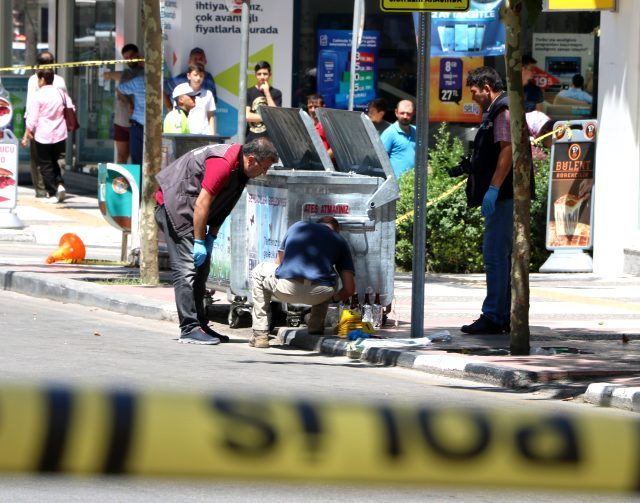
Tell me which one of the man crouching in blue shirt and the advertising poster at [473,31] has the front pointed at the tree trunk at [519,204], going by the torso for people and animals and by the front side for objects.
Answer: the advertising poster

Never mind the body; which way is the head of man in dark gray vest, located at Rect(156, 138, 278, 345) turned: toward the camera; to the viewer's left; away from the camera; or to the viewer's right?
to the viewer's right

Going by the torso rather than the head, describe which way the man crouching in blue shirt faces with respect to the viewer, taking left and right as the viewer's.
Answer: facing away from the viewer

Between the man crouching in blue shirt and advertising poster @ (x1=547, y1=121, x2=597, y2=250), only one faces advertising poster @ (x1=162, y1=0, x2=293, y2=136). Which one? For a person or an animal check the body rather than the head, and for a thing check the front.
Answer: the man crouching in blue shirt

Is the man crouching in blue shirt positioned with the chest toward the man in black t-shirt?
yes

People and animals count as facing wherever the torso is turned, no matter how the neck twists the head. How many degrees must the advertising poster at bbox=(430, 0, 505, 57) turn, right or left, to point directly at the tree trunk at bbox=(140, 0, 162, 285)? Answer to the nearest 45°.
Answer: approximately 45° to its right

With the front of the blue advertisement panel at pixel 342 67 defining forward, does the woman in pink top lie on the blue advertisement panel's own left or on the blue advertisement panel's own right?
on the blue advertisement panel's own right

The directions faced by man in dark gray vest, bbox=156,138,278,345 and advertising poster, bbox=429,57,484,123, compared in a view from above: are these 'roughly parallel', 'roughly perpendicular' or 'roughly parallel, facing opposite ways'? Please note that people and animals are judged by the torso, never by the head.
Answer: roughly perpendicular

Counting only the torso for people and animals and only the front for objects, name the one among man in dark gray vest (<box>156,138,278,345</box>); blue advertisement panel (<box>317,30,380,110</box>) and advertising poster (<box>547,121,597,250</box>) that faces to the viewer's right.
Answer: the man in dark gray vest

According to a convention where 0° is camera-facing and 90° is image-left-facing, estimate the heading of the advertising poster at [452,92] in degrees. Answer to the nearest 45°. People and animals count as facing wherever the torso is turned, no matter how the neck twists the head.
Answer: approximately 0°

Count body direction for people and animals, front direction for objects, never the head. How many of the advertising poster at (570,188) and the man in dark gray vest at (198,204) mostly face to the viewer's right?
1

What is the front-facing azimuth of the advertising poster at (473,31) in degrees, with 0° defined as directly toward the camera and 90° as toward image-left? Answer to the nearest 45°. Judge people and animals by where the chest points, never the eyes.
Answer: approximately 0°

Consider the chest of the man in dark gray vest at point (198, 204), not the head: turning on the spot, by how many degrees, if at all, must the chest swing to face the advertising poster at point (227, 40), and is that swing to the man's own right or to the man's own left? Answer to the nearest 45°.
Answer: approximately 90° to the man's own left
